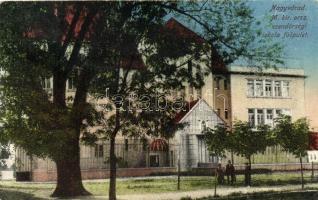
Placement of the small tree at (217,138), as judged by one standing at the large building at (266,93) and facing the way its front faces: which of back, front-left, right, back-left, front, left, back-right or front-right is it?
right

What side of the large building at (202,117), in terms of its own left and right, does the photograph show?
front

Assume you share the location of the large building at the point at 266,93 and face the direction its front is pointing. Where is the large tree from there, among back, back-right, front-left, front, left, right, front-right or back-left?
front-right
